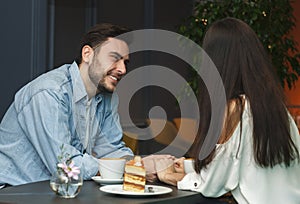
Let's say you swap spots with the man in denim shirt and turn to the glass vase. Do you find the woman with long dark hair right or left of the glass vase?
left

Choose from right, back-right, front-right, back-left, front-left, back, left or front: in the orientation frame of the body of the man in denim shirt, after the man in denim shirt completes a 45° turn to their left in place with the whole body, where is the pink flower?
right

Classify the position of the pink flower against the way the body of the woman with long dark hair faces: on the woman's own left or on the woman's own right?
on the woman's own left

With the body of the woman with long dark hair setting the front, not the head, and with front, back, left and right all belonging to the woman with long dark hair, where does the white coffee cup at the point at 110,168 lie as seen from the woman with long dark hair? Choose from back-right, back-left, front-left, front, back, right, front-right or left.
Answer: front-left

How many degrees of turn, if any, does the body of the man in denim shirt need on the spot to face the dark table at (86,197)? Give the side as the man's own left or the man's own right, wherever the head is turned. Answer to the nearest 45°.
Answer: approximately 45° to the man's own right

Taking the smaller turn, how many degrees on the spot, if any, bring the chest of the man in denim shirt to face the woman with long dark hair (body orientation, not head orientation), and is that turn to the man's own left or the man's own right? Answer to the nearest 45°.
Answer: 0° — they already face them

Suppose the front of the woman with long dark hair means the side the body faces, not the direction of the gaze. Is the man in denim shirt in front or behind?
in front

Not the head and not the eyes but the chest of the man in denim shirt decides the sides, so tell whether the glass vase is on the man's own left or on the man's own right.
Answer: on the man's own right

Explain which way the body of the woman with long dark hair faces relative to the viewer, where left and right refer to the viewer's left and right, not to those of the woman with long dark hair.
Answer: facing away from the viewer and to the left of the viewer

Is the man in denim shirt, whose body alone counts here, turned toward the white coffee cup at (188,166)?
yes

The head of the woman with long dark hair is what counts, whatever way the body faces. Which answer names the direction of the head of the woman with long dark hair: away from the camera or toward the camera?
away from the camera

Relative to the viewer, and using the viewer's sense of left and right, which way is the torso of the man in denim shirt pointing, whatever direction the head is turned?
facing the viewer and to the right of the viewer

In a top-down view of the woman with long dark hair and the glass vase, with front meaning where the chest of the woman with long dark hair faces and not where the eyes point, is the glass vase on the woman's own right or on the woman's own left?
on the woman's own left

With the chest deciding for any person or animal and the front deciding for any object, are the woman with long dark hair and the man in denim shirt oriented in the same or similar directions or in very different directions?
very different directions
